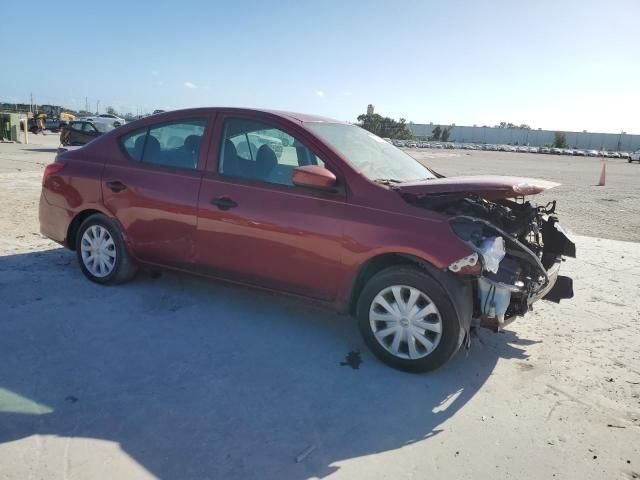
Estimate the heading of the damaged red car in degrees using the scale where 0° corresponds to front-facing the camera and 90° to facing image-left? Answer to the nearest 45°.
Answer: approximately 315°

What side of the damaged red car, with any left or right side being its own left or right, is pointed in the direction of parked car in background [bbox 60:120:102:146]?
back
